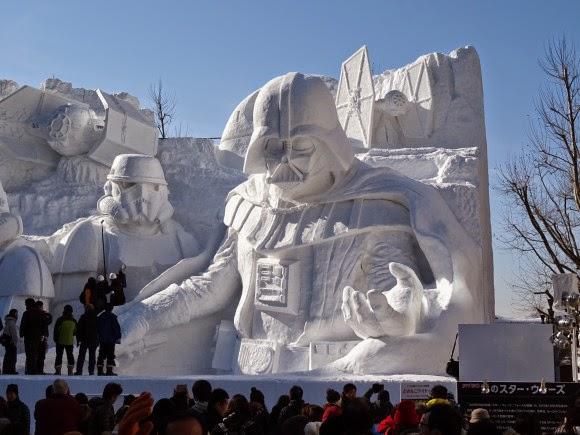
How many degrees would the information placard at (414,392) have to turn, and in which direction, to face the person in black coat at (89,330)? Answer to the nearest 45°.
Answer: approximately 135° to its right

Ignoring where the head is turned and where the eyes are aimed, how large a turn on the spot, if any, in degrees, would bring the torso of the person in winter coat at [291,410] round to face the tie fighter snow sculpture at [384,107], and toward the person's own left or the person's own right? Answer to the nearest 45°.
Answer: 0° — they already face it

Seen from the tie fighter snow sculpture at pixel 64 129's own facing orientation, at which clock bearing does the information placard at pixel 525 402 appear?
The information placard is roughly at 10 o'clock from the tie fighter snow sculpture.

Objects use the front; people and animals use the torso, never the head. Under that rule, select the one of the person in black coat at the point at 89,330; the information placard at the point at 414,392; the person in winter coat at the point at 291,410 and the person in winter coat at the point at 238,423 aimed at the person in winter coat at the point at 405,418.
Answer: the information placard

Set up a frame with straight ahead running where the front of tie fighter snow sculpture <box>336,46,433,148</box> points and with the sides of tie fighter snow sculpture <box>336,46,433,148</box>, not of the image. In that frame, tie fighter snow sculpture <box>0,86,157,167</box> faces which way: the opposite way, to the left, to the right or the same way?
to the right

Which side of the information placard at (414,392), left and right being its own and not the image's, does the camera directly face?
front

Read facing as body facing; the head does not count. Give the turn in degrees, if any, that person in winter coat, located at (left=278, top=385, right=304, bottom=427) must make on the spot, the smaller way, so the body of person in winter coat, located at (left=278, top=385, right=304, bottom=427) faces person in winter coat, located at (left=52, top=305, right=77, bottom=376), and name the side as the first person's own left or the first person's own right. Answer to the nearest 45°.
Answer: approximately 45° to the first person's own left

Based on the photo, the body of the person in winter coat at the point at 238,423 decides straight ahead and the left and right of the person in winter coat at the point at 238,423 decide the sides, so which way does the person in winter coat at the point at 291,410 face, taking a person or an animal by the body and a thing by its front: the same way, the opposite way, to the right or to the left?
the same way

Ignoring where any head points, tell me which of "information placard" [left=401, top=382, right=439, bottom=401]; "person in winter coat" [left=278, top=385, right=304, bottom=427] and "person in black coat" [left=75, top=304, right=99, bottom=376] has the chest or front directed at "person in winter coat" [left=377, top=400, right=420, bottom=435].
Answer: the information placard

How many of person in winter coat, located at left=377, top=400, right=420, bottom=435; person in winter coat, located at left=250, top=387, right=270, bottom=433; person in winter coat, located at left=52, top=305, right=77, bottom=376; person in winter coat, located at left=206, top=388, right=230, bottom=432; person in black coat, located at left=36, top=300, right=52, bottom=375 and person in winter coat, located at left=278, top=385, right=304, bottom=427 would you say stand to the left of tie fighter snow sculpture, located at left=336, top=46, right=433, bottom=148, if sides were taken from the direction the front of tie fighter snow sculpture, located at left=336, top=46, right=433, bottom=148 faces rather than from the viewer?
0

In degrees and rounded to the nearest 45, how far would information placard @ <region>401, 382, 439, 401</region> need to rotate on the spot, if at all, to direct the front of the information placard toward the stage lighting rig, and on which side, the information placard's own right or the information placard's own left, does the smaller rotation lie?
approximately 135° to the information placard's own left

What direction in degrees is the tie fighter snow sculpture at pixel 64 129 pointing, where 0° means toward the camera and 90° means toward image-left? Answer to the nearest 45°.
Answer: approximately 45°

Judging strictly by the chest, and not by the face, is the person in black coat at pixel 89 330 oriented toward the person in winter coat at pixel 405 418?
no

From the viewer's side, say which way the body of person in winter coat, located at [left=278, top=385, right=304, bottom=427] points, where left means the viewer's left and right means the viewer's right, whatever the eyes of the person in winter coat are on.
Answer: facing away from the viewer

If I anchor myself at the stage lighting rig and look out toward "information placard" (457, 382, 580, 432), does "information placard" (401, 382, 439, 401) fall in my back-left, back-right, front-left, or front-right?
front-right

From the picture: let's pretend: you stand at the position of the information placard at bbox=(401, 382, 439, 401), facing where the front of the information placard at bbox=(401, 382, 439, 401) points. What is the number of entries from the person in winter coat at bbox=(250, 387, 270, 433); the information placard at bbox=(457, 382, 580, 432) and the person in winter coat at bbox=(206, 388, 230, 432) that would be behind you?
0

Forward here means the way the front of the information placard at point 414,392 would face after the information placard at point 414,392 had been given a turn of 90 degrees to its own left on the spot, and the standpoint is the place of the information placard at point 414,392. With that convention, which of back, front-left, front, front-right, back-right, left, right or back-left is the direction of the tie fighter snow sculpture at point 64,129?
back-left

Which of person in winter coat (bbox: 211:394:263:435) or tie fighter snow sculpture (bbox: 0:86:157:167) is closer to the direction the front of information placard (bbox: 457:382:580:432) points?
the person in winter coat

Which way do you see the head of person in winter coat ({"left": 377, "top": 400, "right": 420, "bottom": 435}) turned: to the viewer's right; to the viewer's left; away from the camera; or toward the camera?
away from the camera

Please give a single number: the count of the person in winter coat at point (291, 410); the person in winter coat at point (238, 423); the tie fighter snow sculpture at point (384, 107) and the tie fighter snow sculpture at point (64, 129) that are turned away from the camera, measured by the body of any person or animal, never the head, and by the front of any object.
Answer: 2

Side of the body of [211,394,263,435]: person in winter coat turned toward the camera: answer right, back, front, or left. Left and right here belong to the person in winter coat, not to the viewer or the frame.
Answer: back

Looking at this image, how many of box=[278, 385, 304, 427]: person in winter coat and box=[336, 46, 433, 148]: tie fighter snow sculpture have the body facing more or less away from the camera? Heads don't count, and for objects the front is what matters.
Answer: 1

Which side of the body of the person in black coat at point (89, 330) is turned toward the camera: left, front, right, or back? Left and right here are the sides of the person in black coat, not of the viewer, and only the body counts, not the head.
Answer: back

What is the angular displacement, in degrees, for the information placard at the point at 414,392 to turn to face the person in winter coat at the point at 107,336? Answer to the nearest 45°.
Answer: approximately 135° to its right

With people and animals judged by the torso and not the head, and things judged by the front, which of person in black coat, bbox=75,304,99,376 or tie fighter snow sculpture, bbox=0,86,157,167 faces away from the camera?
the person in black coat
